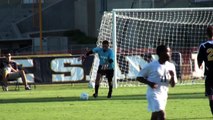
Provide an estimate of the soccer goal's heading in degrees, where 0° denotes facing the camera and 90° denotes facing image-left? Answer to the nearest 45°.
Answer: approximately 0°

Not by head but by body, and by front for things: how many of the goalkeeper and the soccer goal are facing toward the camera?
2

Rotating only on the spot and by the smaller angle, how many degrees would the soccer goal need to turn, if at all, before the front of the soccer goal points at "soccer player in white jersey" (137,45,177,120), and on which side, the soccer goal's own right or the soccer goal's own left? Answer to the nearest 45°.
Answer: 0° — it already faces them

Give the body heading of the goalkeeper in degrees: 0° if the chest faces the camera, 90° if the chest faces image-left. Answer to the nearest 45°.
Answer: approximately 0°

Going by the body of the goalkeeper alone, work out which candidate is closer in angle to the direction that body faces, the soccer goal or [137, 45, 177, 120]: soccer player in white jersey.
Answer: the soccer player in white jersey
